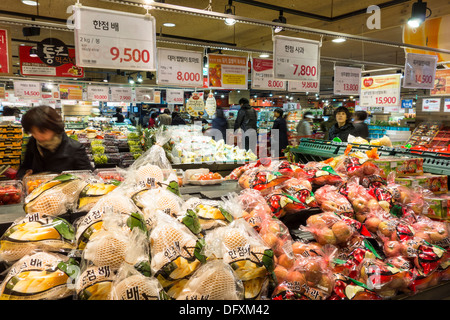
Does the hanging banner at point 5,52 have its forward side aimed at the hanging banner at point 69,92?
no

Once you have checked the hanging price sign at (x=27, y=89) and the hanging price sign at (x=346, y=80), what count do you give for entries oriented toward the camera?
2

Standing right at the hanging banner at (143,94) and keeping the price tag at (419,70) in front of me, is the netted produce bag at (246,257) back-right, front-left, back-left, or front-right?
front-right

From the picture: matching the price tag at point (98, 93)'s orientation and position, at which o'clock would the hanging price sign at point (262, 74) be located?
The hanging price sign is roughly at 11 o'clock from the price tag.

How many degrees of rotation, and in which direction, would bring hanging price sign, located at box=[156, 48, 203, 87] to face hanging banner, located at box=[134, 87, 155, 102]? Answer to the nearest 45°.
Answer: approximately 180°

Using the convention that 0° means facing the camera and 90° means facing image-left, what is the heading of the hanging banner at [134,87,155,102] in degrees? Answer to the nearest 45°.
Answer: approximately 0°

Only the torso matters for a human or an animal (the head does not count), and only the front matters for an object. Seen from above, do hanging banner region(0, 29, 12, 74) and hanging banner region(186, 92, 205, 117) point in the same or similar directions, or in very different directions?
same or similar directions

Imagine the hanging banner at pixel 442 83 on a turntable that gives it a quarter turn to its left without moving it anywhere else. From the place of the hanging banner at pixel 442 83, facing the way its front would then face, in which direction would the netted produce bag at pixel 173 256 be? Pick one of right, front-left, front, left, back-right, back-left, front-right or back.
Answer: right

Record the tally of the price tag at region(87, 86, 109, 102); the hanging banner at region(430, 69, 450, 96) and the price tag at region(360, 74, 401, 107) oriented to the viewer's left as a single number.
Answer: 0

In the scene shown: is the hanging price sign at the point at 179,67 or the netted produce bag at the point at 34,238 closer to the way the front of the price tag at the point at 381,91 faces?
the netted produce bag

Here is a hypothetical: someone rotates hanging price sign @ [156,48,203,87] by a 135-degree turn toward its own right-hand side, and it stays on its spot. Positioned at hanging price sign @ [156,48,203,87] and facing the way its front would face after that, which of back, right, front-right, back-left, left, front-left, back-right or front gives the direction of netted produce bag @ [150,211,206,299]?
back-left

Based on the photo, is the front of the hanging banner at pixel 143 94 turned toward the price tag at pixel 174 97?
no

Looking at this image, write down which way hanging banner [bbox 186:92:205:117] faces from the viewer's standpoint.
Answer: facing the viewer

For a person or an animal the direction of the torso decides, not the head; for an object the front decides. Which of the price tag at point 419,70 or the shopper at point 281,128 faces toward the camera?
the price tag
